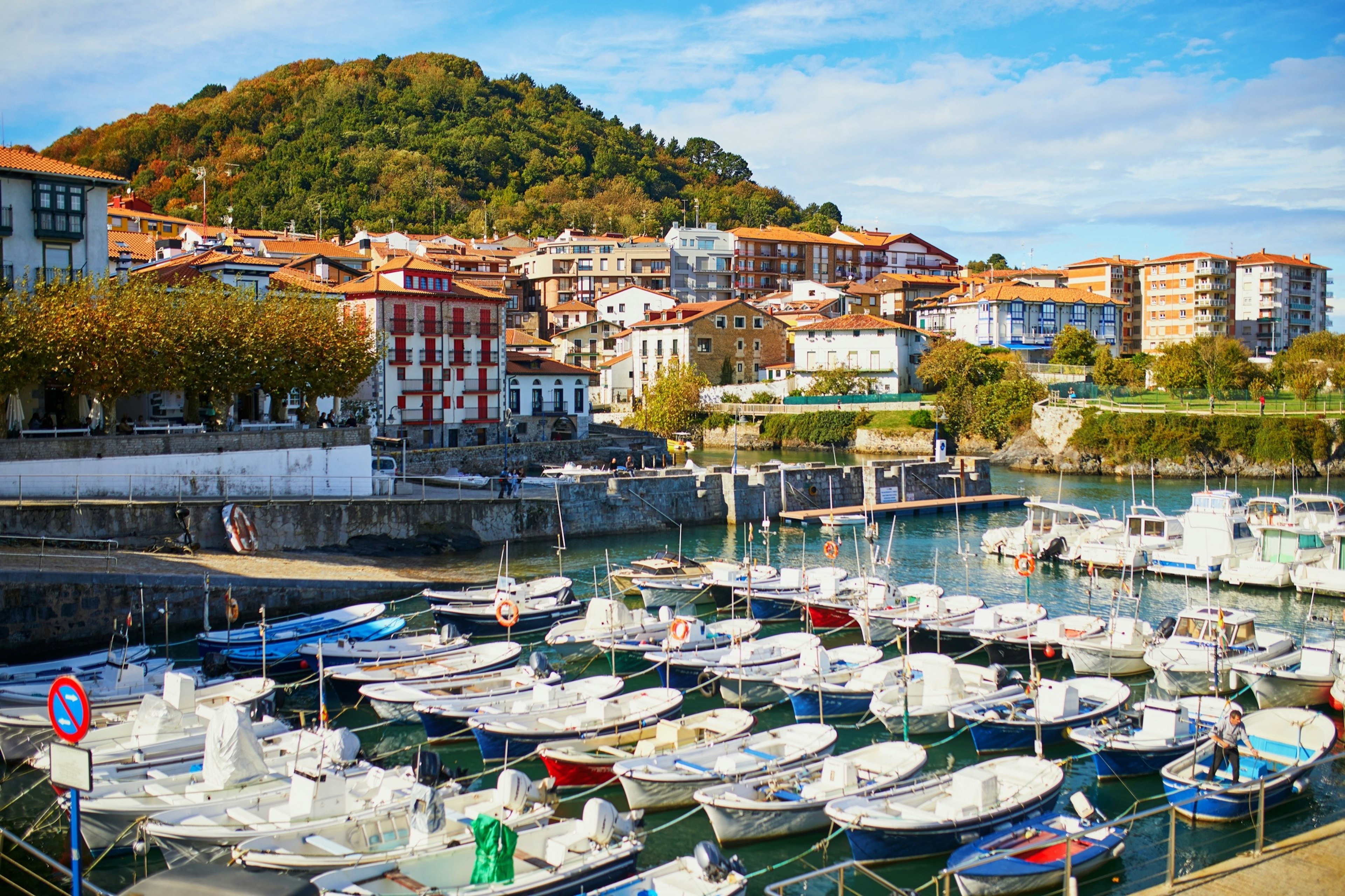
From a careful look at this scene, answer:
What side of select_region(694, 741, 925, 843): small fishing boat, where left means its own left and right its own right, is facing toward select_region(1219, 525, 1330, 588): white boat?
back

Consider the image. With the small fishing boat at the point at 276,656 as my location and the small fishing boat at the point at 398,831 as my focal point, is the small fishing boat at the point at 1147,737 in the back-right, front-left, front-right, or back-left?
front-left

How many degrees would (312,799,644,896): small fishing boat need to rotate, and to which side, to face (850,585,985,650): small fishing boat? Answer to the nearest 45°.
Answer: approximately 180°

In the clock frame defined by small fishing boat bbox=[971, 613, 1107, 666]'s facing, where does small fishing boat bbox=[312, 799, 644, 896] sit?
small fishing boat bbox=[312, 799, 644, 896] is roughly at 11 o'clock from small fishing boat bbox=[971, 613, 1107, 666].

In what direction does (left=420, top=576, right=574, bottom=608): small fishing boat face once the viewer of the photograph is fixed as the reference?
facing to the left of the viewer

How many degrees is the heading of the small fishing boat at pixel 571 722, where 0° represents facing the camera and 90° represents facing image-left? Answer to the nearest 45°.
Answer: approximately 45°

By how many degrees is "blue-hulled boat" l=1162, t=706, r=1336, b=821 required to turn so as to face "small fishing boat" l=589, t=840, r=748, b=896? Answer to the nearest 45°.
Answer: approximately 180°

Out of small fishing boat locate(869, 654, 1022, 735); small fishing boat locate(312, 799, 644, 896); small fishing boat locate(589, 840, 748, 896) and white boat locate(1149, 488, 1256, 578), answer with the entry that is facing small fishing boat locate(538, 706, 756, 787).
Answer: small fishing boat locate(869, 654, 1022, 735)

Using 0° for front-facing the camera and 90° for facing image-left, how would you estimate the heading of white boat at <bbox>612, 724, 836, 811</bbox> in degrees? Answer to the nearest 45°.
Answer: approximately 45°

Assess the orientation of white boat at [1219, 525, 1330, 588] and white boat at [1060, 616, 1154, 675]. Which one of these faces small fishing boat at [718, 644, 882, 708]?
white boat at [1060, 616, 1154, 675]

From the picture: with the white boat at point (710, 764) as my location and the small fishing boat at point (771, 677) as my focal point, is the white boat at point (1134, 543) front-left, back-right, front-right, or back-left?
front-right

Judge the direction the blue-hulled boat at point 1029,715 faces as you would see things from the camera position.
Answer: facing the viewer and to the left of the viewer
